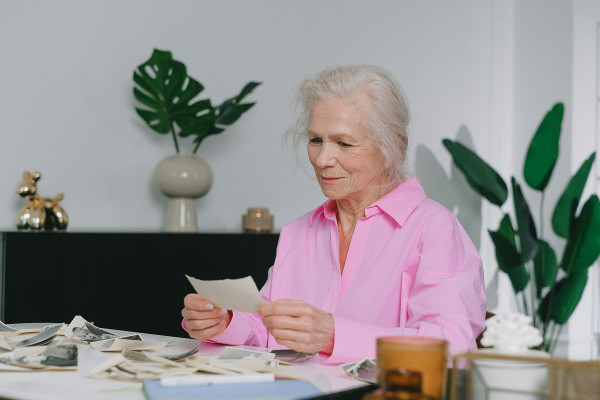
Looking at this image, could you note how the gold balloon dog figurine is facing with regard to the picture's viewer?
facing the viewer and to the left of the viewer

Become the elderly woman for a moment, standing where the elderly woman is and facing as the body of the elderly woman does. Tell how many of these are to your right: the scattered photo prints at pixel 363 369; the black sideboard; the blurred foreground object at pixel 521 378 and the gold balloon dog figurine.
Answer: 2

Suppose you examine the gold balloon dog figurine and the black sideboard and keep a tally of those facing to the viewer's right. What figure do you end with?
0

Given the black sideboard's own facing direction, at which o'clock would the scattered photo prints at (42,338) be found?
The scattered photo prints is roughly at 12 o'clock from the black sideboard.

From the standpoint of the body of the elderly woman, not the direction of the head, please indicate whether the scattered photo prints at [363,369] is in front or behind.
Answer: in front

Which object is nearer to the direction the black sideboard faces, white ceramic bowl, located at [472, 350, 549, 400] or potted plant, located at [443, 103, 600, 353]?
the white ceramic bowl

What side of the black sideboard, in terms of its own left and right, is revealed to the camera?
front

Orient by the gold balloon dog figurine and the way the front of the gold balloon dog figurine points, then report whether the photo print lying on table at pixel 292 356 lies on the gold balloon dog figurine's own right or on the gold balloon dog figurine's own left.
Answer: on the gold balloon dog figurine's own left

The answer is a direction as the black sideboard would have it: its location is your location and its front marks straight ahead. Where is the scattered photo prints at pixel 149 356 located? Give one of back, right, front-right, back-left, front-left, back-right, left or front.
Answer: front

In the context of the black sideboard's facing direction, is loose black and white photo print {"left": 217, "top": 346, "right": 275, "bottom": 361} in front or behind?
in front

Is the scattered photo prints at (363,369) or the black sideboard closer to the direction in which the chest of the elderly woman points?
the scattered photo prints
